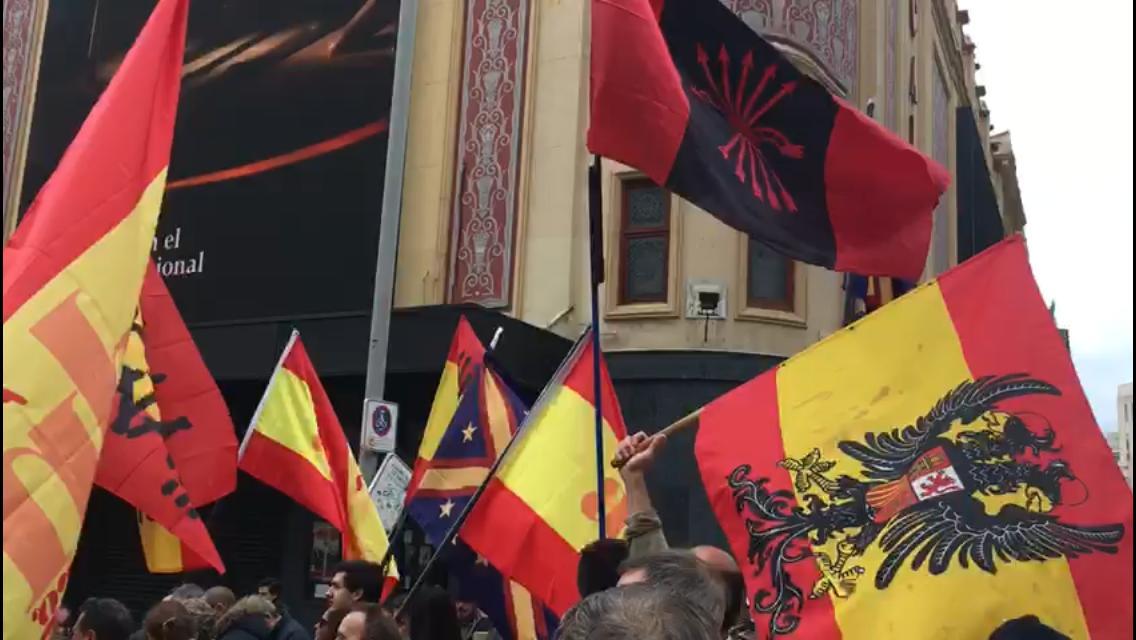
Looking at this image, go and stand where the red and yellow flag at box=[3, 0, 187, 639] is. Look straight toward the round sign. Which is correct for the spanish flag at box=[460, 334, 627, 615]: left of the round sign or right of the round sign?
right

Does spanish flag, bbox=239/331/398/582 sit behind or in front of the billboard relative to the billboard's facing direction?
in front

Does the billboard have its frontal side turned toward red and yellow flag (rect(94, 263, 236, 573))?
yes

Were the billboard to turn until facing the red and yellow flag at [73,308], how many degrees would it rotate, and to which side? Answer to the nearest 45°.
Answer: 0° — it already faces it

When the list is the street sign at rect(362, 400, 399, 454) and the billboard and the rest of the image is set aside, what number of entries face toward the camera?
2

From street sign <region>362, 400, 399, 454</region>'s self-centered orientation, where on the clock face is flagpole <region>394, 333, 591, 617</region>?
The flagpole is roughly at 12 o'clock from the street sign.

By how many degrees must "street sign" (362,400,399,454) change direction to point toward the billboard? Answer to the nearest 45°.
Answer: approximately 180°

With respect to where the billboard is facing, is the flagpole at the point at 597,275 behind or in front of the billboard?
in front

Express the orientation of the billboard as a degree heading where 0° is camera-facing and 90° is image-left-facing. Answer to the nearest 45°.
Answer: approximately 0°

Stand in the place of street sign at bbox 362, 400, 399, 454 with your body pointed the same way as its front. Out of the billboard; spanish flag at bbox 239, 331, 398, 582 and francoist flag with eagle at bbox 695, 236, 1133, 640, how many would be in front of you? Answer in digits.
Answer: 2
